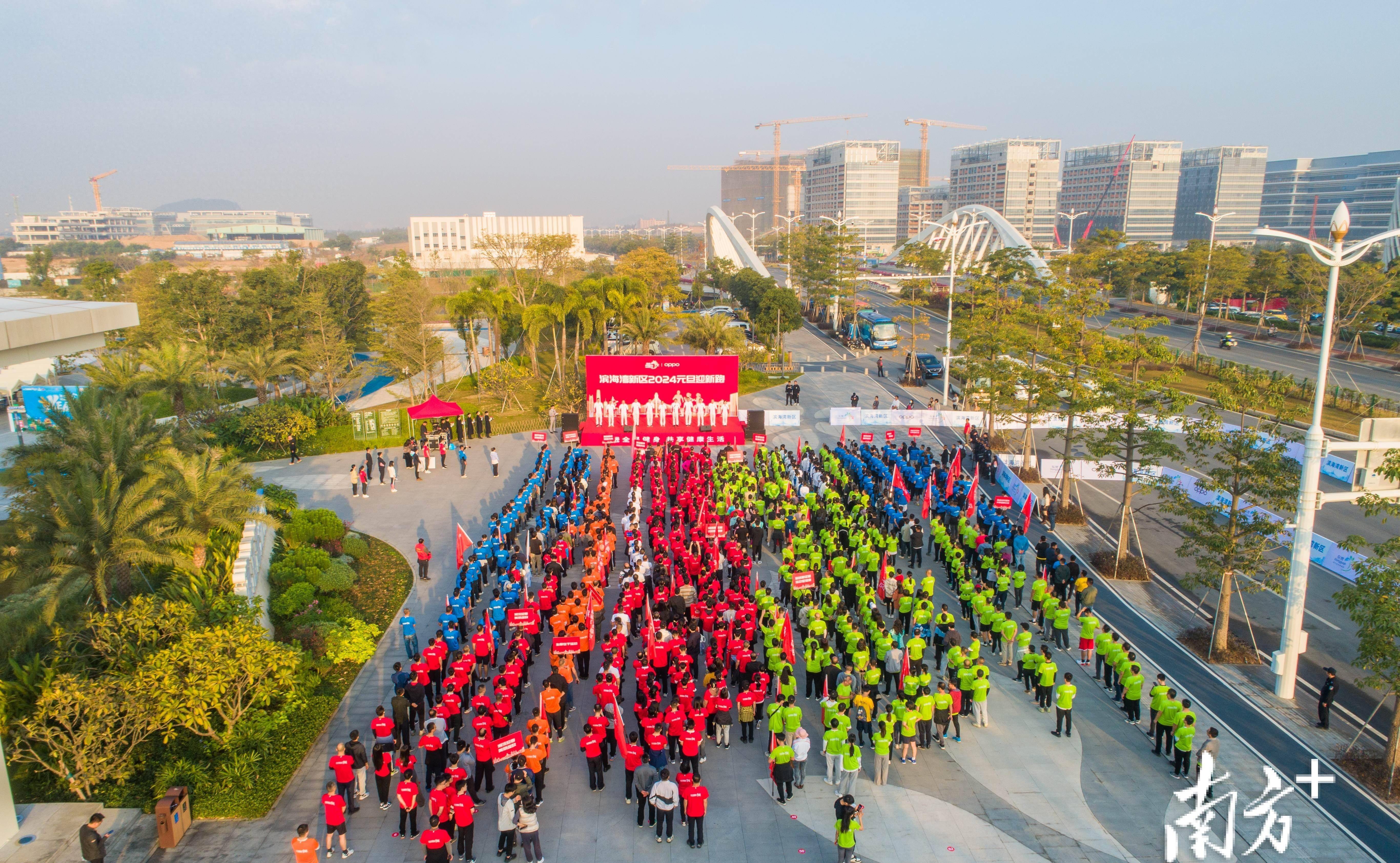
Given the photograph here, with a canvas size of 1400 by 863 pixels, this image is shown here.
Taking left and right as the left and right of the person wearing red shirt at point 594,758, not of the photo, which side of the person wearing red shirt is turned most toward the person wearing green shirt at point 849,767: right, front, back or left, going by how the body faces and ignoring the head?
right

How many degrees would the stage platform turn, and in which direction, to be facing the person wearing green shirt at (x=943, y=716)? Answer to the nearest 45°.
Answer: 0° — it already faces them

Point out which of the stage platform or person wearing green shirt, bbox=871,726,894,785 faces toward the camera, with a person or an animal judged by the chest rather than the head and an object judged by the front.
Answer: the stage platform

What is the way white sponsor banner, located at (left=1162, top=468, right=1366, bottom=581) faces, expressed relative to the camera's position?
facing the viewer and to the left of the viewer

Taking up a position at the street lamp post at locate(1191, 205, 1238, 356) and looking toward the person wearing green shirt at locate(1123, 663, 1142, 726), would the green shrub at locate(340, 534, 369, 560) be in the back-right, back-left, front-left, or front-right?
front-right

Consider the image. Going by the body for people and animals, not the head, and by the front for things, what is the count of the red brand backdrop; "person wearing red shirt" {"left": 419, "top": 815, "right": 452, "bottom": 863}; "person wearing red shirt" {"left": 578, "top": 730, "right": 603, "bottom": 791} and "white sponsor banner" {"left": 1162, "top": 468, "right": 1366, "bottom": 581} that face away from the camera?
2

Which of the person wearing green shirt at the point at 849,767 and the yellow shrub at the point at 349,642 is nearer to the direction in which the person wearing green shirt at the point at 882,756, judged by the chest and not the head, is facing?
the yellow shrub

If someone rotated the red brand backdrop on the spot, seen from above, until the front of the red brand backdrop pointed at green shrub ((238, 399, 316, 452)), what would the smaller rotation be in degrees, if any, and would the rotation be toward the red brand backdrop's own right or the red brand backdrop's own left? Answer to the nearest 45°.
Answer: approximately 90° to the red brand backdrop's own right

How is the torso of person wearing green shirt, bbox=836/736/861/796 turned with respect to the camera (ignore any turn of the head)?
away from the camera

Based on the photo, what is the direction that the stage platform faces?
toward the camera

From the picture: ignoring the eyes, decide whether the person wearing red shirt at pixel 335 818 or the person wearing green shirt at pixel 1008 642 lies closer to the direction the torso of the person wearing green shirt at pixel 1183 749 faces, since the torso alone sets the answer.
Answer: the person wearing green shirt

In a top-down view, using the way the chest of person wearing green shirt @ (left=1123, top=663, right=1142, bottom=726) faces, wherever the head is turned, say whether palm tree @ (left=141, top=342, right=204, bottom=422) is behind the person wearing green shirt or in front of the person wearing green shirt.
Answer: in front

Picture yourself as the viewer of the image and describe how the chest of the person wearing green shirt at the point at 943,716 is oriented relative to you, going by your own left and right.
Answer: facing away from the viewer

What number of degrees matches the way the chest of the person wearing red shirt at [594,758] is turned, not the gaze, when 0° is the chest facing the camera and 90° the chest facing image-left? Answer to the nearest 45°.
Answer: approximately 180°

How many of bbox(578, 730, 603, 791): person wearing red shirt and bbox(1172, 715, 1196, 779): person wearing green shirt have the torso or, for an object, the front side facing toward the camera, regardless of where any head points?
0

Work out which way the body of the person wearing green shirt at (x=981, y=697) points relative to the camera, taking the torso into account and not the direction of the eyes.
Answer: away from the camera

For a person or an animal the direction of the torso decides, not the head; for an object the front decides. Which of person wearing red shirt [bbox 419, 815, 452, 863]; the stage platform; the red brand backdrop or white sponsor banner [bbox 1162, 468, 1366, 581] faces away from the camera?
the person wearing red shirt

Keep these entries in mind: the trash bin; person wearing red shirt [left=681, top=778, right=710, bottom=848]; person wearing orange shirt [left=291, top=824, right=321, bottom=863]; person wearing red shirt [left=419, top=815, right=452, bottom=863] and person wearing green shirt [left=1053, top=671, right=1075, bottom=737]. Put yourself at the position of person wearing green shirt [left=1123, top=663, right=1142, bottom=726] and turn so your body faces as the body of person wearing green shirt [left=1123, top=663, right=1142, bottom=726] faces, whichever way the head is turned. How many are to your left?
5
